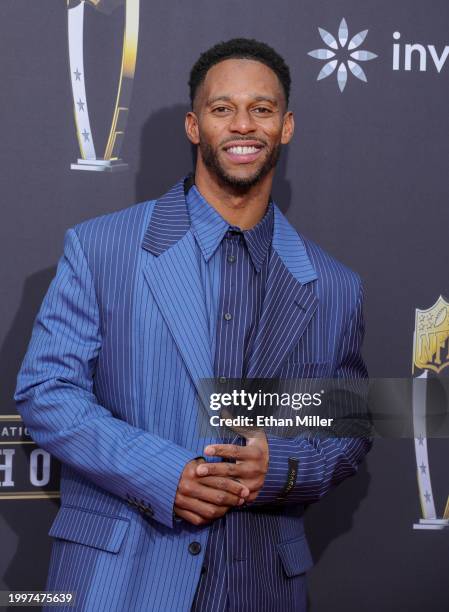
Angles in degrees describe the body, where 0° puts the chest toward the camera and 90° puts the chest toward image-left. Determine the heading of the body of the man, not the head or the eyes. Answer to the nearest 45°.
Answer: approximately 0°
